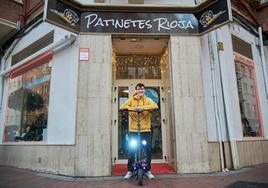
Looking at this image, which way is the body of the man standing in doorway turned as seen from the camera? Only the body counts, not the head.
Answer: toward the camera

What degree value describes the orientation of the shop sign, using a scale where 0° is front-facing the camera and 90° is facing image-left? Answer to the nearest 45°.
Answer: approximately 0°

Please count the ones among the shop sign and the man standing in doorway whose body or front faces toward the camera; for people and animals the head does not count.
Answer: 2
